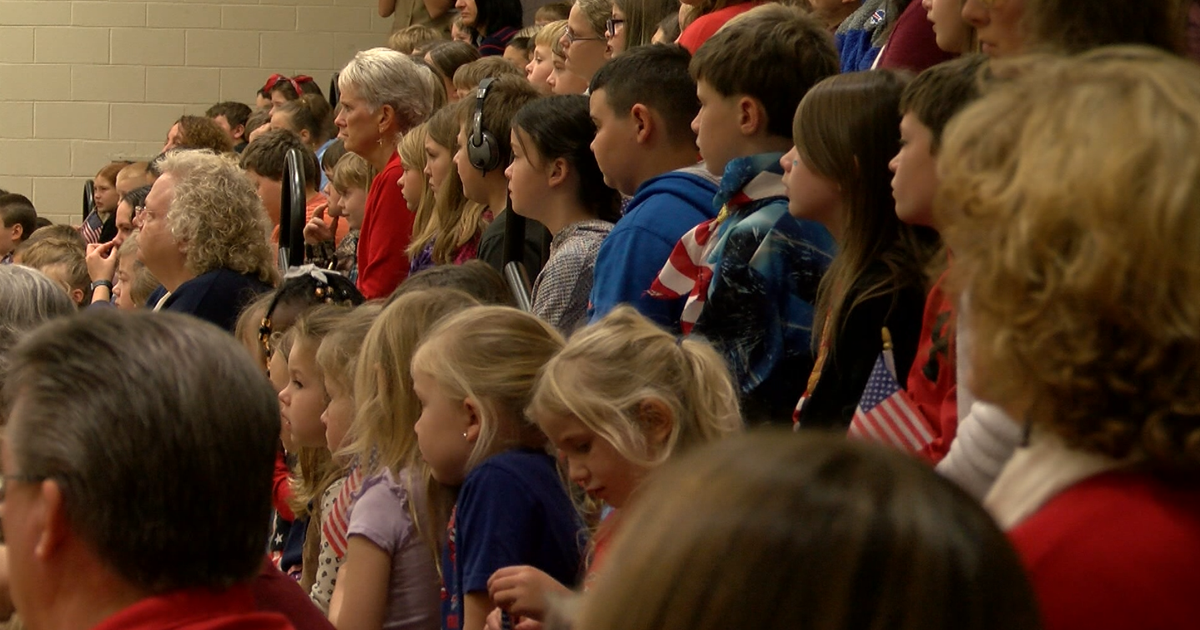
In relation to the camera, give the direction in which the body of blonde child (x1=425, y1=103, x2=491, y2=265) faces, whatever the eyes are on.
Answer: to the viewer's left

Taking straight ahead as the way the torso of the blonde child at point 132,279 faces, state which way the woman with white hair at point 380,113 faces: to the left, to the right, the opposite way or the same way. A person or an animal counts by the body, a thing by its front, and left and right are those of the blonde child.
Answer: the same way

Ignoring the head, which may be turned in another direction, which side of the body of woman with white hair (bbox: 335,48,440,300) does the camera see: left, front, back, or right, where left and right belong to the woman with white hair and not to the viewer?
left

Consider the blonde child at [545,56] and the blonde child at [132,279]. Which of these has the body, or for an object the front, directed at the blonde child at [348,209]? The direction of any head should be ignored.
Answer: the blonde child at [545,56]

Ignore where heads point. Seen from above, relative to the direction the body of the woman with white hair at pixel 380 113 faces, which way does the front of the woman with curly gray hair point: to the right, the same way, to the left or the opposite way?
the same way

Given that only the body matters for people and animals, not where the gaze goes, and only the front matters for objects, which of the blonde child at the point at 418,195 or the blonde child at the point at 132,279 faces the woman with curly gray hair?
the blonde child at the point at 418,195

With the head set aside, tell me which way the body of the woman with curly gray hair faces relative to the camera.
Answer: to the viewer's left

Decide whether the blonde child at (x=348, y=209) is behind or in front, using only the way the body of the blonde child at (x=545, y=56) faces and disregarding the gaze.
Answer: in front

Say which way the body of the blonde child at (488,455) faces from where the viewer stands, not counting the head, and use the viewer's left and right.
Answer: facing to the left of the viewer

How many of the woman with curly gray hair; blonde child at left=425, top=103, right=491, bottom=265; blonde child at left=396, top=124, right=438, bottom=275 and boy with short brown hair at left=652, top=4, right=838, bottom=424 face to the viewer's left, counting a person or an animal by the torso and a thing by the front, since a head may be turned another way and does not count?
4

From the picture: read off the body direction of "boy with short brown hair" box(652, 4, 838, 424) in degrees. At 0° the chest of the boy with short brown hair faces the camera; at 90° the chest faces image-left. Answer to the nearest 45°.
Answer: approximately 90°

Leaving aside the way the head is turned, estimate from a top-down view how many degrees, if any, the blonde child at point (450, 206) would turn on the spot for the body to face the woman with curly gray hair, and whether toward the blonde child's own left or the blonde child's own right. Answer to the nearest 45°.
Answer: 0° — they already face them

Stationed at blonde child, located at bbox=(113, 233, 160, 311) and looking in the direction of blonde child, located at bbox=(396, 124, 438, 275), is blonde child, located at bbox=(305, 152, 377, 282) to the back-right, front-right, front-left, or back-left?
front-left

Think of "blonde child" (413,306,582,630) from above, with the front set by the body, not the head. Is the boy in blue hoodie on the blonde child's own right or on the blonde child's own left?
on the blonde child's own right

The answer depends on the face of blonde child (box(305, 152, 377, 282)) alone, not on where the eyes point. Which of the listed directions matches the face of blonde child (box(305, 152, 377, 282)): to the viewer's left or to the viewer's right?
to the viewer's left

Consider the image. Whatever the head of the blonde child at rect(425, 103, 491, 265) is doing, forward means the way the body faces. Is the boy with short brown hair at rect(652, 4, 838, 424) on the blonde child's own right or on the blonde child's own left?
on the blonde child's own left

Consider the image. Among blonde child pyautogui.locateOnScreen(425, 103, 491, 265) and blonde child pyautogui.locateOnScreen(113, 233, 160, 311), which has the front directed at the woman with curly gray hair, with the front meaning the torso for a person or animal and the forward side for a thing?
blonde child pyautogui.locateOnScreen(425, 103, 491, 265)

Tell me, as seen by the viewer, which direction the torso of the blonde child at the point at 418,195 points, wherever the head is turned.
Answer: to the viewer's left

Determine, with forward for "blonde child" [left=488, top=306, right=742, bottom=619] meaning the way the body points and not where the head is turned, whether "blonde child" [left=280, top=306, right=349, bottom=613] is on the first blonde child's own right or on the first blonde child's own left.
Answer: on the first blonde child's own right

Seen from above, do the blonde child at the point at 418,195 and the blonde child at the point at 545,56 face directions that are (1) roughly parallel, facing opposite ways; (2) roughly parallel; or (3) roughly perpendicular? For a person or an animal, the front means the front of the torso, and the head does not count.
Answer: roughly parallel

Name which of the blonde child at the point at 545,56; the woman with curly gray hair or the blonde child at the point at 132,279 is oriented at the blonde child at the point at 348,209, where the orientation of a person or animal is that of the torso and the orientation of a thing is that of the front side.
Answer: the blonde child at the point at 545,56

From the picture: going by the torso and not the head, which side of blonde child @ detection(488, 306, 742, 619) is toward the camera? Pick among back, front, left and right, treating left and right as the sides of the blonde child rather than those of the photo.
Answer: left

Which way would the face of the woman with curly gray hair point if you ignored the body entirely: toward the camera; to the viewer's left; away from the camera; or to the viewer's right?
to the viewer's left
